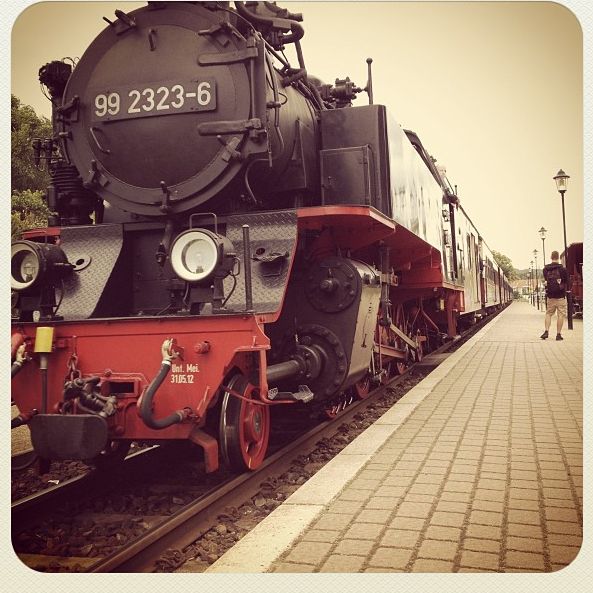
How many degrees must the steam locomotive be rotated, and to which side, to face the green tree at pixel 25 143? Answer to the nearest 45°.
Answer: approximately 45° to its right

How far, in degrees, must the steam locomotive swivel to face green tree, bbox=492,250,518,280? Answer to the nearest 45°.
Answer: approximately 180°

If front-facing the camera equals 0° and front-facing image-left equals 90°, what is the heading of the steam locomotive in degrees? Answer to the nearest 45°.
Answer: approximately 45°

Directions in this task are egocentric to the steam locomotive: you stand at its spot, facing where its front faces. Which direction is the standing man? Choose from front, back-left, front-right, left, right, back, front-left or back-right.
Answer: back
